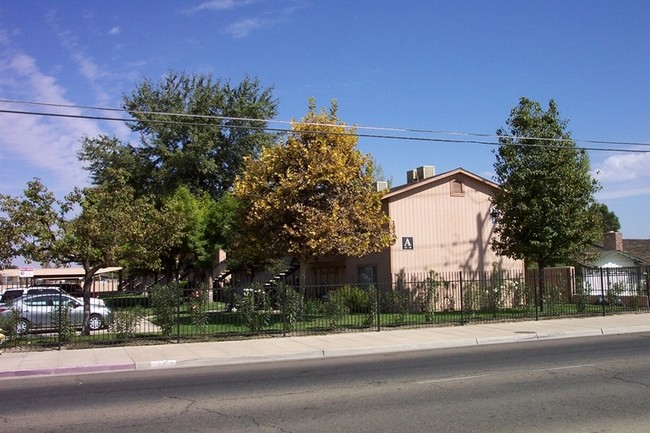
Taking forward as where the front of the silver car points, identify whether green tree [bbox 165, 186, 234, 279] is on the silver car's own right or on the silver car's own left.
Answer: on the silver car's own left

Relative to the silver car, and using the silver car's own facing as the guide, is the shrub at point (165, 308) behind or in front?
in front

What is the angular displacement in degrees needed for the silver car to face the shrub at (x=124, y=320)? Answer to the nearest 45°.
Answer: approximately 45° to its right

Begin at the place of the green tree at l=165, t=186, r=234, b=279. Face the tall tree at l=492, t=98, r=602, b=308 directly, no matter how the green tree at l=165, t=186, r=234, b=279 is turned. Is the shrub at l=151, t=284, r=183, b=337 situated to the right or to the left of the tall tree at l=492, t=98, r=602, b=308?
right

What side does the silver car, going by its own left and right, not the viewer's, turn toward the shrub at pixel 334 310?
front

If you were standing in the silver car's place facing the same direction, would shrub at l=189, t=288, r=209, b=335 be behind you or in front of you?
in front

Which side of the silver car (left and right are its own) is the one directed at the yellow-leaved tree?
front

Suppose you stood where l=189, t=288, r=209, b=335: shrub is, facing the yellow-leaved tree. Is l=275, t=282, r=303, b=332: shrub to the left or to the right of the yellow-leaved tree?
right

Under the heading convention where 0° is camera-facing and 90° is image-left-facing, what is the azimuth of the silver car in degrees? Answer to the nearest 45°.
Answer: approximately 270°

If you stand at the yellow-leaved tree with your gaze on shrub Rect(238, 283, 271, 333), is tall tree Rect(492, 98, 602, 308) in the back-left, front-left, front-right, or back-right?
back-left

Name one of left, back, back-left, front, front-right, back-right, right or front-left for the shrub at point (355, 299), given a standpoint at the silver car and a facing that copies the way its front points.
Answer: front
